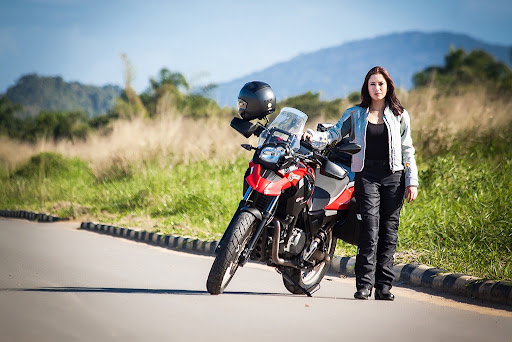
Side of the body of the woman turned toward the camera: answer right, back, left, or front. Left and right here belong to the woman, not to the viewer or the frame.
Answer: front

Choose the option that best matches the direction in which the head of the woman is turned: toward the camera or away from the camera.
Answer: toward the camera

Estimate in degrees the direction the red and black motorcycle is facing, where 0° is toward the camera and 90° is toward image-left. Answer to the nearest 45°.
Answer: approximately 45°

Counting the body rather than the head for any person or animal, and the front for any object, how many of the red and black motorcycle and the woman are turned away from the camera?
0

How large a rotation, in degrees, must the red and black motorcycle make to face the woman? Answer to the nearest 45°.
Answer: approximately 180°
